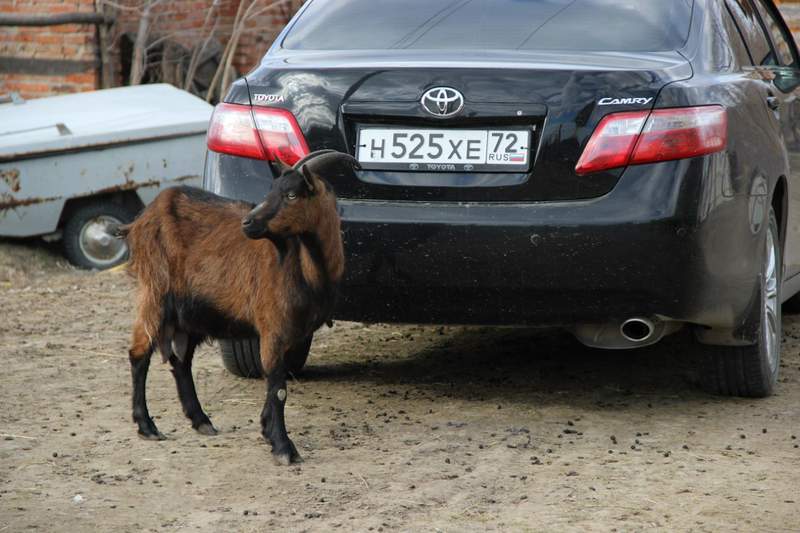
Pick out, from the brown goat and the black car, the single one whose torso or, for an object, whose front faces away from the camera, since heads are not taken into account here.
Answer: the black car

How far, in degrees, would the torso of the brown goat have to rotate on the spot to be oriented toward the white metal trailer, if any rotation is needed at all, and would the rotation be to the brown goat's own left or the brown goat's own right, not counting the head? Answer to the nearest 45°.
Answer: approximately 135° to the brown goat's own left

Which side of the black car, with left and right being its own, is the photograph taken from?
back

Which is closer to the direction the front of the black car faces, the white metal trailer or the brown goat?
the white metal trailer

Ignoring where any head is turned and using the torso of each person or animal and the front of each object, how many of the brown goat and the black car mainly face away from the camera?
1

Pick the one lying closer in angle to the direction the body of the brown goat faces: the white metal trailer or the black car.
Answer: the black car

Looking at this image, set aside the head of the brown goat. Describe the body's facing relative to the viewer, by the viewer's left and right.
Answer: facing the viewer and to the right of the viewer

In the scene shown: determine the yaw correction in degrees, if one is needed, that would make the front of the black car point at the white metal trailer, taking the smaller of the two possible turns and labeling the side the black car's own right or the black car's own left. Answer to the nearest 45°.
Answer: approximately 45° to the black car's own left
